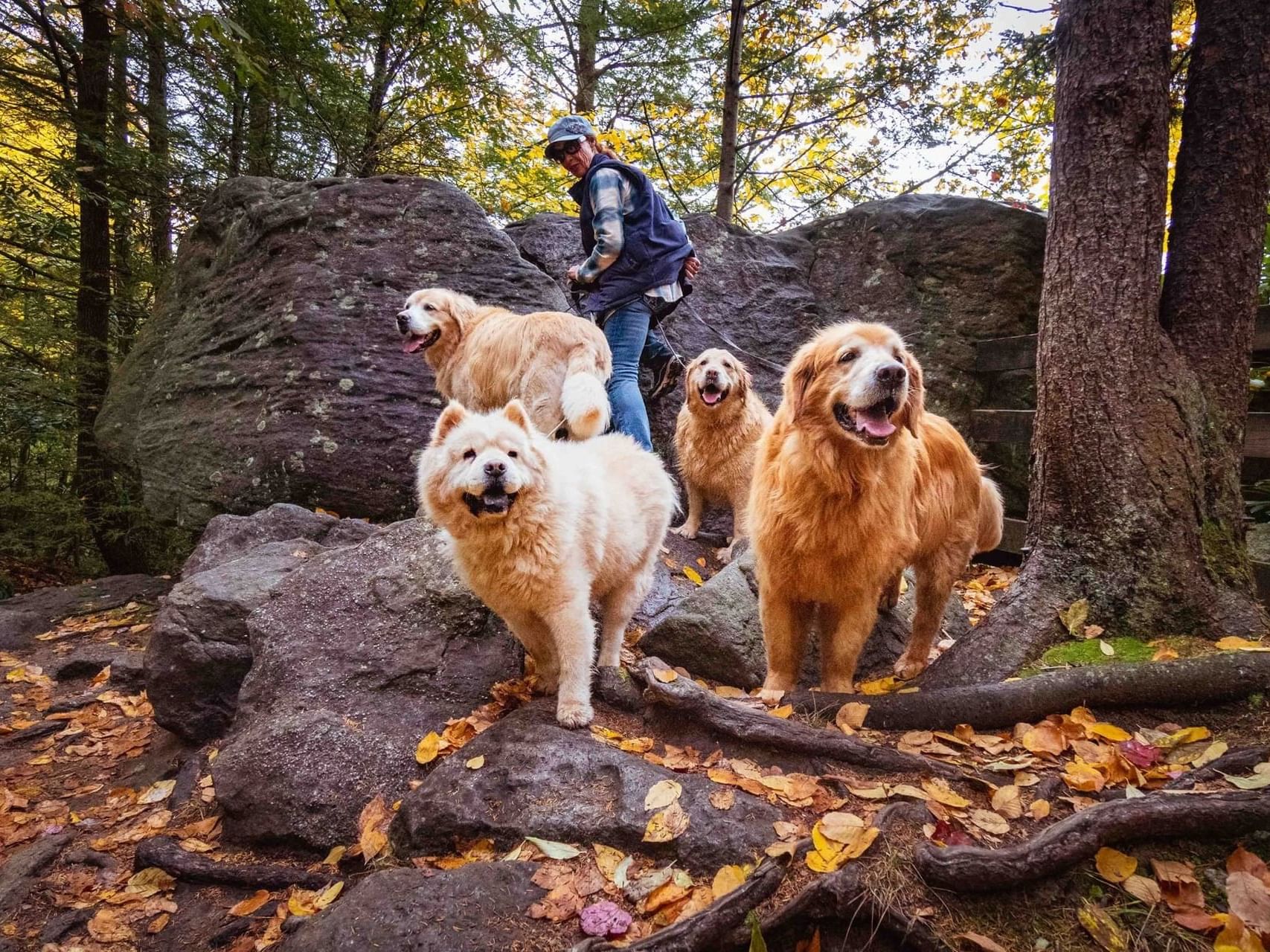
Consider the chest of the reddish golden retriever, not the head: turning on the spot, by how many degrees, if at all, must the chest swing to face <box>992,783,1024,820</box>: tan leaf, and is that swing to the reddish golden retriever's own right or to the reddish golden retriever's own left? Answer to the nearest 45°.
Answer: approximately 90° to the reddish golden retriever's own left

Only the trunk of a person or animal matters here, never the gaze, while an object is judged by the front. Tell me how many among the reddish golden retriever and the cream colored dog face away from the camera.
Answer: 0

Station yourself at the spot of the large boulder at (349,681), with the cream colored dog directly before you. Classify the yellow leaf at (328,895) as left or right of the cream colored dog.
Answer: right

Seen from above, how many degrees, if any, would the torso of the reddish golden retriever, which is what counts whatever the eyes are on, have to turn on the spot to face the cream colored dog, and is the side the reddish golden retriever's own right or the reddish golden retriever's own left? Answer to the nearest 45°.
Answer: approximately 45° to the reddish golden retriever's own right

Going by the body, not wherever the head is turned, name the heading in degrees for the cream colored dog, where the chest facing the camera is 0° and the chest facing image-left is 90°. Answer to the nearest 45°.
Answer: approximately 45°

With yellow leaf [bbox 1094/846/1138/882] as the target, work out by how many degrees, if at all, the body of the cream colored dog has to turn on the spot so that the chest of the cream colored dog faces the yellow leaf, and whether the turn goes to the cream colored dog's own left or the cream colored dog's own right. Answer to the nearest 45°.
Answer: approximately 90° to the cream colored dog's own left

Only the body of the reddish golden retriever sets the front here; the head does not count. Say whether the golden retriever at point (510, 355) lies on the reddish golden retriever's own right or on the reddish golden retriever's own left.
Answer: on the reddish golden retriever's own right

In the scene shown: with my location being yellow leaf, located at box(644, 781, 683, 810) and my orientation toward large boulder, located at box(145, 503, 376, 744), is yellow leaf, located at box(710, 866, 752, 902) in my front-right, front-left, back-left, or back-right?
back-left

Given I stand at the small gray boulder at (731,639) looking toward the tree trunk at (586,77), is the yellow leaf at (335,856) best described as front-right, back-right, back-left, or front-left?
back-left

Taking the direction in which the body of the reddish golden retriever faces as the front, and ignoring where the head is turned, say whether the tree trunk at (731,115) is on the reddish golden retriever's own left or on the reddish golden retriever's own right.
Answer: on the reddish golden retriever's own right

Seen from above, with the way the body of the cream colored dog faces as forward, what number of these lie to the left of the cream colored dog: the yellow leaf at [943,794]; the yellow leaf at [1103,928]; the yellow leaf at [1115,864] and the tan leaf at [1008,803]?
4
